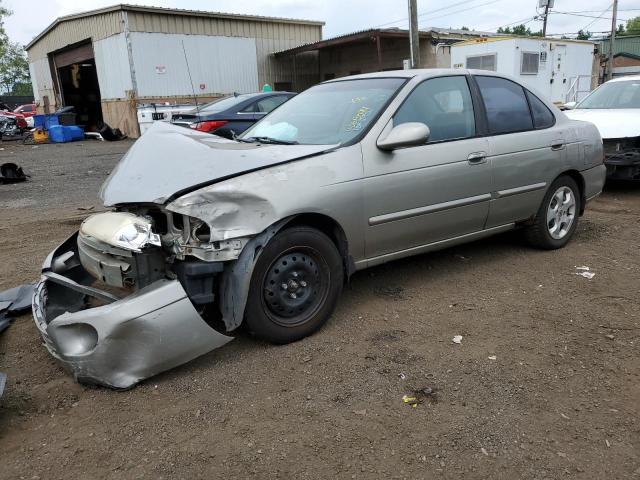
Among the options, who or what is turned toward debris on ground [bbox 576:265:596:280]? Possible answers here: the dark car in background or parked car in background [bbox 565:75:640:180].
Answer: the parked car in background

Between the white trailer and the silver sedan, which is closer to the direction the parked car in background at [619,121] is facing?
the silver sedan

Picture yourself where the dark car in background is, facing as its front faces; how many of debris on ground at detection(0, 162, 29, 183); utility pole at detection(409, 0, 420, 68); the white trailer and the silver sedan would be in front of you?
2

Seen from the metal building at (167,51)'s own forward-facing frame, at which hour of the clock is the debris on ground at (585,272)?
The debris on ground is roughly at 10 o'clock from the metal building.

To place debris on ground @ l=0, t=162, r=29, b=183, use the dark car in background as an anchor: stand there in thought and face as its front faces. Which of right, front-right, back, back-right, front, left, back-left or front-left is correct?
back-left

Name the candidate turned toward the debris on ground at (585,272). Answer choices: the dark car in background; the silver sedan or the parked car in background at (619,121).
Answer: the parked car in background

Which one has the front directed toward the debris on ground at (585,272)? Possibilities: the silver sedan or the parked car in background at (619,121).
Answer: the parked car in background

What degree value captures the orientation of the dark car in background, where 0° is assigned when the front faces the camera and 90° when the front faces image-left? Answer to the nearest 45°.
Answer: approximately 225°

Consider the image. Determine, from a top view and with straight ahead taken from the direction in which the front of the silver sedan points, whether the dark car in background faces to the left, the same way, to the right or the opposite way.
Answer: the opposite way

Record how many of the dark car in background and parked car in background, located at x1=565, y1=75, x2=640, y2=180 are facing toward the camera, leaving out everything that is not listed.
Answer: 1

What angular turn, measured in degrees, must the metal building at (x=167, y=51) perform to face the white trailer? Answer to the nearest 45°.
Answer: approximately 90° to its left
